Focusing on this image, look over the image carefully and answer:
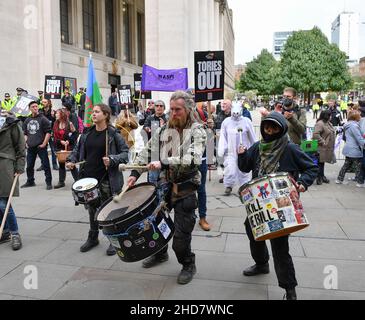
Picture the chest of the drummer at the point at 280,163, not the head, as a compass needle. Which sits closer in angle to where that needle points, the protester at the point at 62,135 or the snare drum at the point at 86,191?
the snare drum

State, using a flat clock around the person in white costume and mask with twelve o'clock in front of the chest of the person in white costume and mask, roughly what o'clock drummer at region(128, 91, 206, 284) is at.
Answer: The drummer is roughly at 12 o'clock from the person in white costume and mask.

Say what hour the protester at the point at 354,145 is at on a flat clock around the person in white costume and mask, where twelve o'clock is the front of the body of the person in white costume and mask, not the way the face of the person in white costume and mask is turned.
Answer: The protester is roughly at 8 o'clock from the person in white costume and mask.

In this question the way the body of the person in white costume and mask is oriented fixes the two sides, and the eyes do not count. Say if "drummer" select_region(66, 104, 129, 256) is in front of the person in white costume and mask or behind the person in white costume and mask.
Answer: in front

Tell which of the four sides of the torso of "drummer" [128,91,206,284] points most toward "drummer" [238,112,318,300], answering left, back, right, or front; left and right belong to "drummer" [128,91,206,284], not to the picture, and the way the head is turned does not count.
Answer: left

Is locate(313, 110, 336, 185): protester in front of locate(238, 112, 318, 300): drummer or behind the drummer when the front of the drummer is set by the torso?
behind

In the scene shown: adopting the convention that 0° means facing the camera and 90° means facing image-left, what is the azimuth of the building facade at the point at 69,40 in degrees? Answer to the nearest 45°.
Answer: approximately 315°

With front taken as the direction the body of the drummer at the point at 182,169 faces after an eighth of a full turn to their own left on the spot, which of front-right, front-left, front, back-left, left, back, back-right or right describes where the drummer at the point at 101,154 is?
back-right

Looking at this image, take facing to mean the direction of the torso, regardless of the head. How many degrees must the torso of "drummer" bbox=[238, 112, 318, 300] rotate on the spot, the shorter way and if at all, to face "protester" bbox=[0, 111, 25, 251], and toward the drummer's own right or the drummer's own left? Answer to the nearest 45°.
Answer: approximately 45° to the drummer's own right

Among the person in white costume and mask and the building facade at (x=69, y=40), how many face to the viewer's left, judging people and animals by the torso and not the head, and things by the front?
0

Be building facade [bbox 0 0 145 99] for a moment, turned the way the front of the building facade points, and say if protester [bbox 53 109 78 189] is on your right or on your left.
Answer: on your right

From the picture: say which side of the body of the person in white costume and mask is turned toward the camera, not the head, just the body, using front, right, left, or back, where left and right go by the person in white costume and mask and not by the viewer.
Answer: front

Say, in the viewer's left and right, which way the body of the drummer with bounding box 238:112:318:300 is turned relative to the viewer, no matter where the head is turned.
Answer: facing the viewer and to the left of the viewer

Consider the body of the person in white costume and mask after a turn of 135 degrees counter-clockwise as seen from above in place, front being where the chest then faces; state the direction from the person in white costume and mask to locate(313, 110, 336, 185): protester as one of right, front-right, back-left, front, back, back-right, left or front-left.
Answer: front
